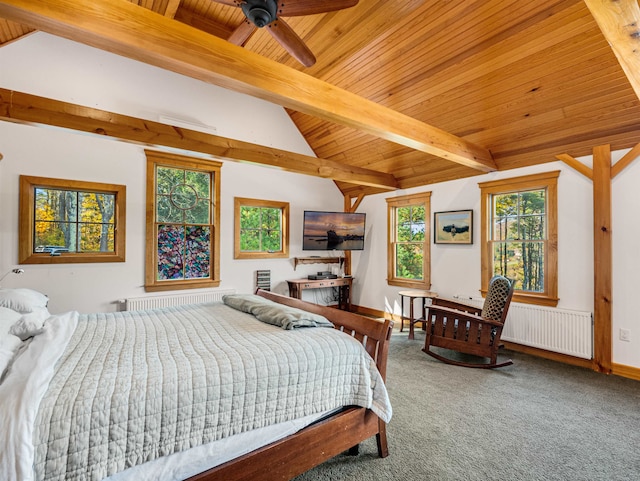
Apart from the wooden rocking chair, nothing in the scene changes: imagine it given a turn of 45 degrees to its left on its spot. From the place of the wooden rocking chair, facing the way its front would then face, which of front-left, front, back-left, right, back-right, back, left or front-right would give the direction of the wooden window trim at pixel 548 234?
back

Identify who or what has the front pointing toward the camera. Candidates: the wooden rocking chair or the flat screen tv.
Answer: the flat screen tv

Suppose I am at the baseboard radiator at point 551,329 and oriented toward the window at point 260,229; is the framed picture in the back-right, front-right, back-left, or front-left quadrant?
front-right

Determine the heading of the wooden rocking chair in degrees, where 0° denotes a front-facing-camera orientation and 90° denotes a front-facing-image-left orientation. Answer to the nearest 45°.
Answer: approximately 90°

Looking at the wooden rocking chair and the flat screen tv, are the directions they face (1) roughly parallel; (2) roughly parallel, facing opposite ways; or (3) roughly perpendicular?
roughly perpendicular

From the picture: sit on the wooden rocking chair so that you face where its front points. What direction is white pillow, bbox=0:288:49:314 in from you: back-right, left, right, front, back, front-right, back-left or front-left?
front-left

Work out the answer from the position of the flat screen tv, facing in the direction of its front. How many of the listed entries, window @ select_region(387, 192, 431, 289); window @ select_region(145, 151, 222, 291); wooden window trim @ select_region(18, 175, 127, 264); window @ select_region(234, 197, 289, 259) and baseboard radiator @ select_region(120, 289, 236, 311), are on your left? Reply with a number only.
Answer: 1

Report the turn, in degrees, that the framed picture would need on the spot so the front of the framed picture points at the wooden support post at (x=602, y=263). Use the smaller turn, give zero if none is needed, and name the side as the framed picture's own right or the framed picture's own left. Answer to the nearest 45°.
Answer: approximately 90° to the framed picture's own left

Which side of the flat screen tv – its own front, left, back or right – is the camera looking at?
front

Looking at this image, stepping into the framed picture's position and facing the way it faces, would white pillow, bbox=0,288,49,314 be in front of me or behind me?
in front

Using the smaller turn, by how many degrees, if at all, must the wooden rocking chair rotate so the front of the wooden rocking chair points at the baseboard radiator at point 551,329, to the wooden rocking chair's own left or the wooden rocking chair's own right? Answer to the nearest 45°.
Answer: approximately 135° to the wooden rocking chair's own right

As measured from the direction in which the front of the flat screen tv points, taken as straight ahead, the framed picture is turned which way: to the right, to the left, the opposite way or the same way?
to the right

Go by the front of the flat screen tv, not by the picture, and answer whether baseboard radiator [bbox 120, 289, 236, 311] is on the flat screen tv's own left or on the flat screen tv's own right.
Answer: on the flat screen tv's own right

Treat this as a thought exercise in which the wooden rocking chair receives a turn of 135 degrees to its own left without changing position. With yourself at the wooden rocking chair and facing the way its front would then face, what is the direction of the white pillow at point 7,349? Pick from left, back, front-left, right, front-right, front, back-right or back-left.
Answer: right

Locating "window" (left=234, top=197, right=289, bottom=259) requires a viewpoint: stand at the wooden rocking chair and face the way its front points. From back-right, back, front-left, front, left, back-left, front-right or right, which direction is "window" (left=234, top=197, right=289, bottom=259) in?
front

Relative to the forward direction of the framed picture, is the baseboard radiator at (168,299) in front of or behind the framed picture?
in front

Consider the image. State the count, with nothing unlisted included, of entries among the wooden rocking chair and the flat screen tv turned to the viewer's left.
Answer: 1

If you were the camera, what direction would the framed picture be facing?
facing the viewer and to the left of the viewer

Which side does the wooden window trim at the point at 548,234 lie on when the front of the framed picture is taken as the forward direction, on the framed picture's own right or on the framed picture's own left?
on the framed picture's own left
